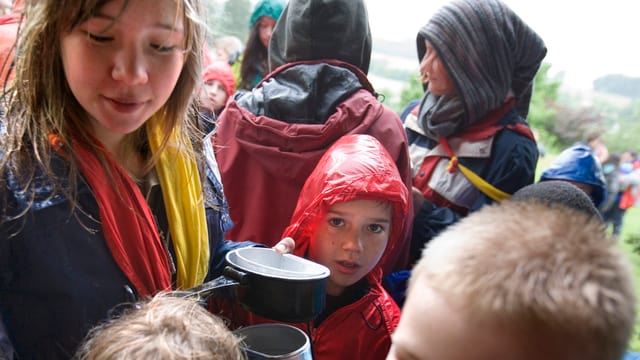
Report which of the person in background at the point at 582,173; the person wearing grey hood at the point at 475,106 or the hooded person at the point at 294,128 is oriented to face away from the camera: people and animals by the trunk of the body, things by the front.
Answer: the hooded person

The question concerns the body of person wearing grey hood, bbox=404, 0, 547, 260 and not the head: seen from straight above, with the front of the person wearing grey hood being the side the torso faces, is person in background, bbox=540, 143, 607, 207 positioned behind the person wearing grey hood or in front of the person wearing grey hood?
behind

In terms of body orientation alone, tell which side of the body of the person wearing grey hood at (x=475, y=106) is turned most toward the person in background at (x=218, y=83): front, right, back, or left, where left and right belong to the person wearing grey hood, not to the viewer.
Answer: right

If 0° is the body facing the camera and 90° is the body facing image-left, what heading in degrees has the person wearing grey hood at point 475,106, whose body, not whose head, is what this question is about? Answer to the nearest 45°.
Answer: approximately 45°

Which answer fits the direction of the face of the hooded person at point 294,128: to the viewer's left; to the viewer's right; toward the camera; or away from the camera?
away from the camera

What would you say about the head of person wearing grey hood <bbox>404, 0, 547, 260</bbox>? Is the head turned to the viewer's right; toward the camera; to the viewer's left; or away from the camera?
to the viewer's left

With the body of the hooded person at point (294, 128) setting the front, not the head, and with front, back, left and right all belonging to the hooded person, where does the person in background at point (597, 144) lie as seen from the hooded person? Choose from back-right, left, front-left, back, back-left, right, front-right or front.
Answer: front-right

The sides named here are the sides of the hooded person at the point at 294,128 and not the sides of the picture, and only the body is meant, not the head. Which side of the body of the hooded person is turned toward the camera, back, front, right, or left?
back
